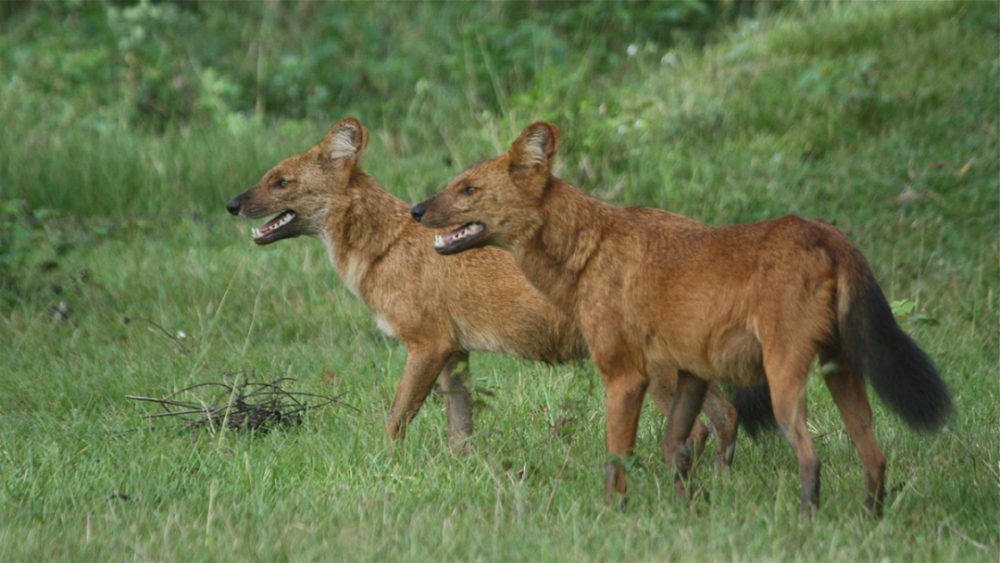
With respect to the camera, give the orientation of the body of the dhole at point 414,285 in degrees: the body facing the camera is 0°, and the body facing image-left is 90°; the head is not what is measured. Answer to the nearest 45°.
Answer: approximately 90°

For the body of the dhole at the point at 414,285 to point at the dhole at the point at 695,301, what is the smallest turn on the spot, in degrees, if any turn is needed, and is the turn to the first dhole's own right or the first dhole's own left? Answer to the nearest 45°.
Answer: approximately 135° to the first dhole's own left
